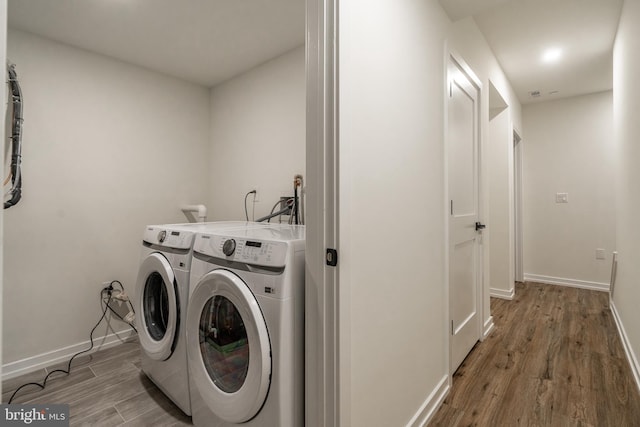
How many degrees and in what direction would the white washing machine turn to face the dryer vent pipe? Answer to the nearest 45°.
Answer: approximately 135° to its right

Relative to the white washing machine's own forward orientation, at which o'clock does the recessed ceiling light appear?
The recessed ceiling light is roughly at 7 o'clock from the white washing machine.

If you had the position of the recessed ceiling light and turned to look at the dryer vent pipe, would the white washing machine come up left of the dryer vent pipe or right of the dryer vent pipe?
left

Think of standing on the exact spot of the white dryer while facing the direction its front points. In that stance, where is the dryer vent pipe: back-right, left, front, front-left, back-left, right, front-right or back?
back-right

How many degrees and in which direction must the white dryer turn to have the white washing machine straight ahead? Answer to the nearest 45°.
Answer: approximately 90° to its left

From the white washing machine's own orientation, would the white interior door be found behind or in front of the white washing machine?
behind

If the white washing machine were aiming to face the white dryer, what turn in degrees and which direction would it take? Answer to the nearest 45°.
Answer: approximately 90° to its right

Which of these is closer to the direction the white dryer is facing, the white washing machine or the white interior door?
the white washing machine

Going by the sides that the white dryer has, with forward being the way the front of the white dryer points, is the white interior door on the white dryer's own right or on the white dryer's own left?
on the white dryer's own left

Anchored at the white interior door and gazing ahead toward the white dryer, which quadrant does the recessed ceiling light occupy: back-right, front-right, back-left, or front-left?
back-right

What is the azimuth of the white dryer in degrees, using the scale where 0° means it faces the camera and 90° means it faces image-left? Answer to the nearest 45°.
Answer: approximately 45°
